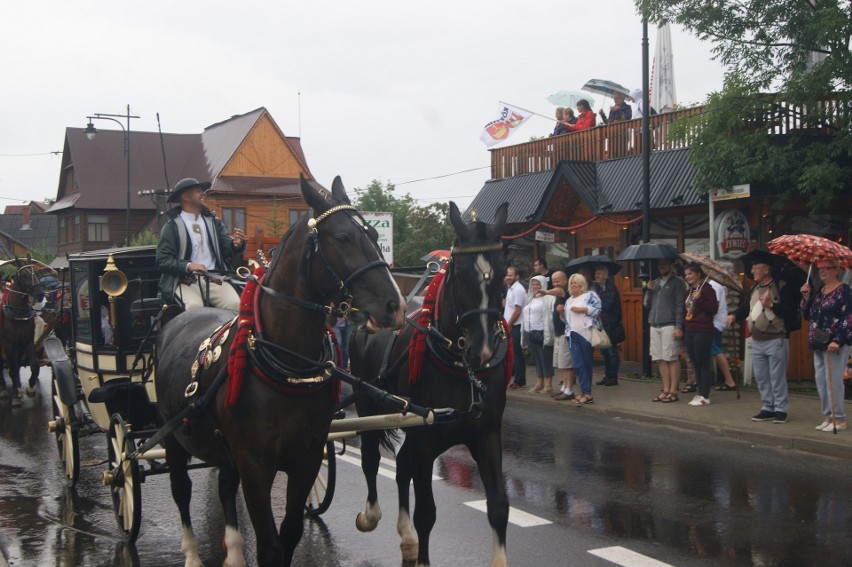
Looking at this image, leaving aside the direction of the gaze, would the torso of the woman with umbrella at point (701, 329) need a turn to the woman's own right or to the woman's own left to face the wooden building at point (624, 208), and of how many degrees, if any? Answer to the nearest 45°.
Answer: approximately 135° to the woman's own right

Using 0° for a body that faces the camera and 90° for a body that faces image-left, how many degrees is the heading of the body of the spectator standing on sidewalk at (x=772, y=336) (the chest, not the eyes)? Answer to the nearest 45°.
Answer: approximately 45°

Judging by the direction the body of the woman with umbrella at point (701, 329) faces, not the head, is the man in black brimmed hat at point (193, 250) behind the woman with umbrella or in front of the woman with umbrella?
in front

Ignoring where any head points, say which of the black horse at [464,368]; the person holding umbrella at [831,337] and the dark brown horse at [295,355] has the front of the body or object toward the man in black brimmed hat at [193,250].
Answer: the person holding umbrella

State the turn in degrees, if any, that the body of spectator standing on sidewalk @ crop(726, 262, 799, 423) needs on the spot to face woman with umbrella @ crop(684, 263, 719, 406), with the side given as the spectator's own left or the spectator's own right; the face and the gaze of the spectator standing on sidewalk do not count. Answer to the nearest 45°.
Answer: approximately 90° to the spectator's own right

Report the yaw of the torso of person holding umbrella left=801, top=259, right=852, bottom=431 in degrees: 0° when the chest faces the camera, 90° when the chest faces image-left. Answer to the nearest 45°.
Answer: approximately 45°

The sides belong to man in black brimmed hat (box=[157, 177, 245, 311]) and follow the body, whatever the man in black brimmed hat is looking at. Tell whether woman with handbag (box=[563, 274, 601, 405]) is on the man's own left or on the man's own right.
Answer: on the man's own left

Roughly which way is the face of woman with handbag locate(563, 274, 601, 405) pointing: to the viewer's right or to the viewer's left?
to the viewer's left

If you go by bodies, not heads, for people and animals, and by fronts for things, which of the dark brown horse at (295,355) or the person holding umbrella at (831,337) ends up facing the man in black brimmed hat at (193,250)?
the person holding umbrella

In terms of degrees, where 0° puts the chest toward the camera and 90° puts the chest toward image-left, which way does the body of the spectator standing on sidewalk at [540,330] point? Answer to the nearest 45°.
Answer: approximately 45°

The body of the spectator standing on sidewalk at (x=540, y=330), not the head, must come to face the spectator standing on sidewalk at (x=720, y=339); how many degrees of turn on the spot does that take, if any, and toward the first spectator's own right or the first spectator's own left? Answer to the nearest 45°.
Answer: approximately 135° to the first spectator's own left
